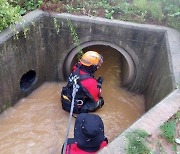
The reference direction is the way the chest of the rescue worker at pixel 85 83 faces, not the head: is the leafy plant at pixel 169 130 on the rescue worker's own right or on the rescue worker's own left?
on the rescue worker's own right

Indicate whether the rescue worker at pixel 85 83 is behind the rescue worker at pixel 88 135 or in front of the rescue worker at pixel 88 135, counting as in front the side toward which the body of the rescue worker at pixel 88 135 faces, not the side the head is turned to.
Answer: in front

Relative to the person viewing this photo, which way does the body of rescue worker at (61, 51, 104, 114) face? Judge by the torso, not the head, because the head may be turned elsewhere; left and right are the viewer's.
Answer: facing away from the viewer and to the right of the viewer

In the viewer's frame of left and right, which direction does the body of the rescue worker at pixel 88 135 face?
facing away from the viewer

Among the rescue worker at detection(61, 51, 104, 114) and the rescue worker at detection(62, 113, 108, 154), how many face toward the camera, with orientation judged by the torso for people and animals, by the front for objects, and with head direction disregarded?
0

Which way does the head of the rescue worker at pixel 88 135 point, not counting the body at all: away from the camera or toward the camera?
away from the camera
